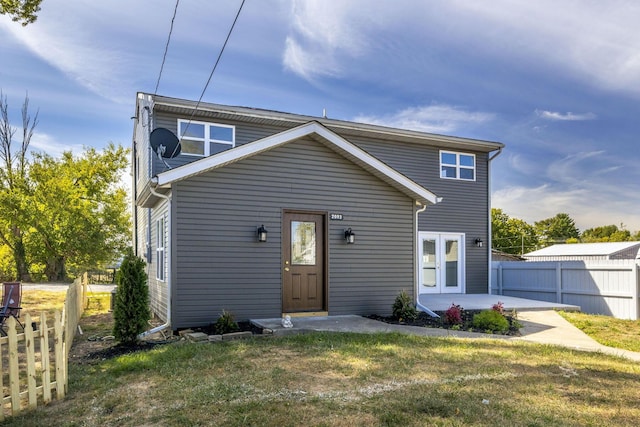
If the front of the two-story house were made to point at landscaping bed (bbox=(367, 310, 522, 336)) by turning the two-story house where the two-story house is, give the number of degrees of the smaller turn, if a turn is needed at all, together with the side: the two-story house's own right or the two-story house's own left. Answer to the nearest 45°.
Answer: approximately 90° to the two-story house's own left

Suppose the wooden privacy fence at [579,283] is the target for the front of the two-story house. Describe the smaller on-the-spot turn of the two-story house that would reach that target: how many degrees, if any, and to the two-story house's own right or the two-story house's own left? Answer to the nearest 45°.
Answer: approximately 135° to the two-story house's own left

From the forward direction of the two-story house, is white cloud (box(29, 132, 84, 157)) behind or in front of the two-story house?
behind

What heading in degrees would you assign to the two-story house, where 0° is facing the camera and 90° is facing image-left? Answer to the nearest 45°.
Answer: approximately 0°

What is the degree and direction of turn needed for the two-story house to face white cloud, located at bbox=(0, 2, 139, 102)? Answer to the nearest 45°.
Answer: approximately 135° to its right
